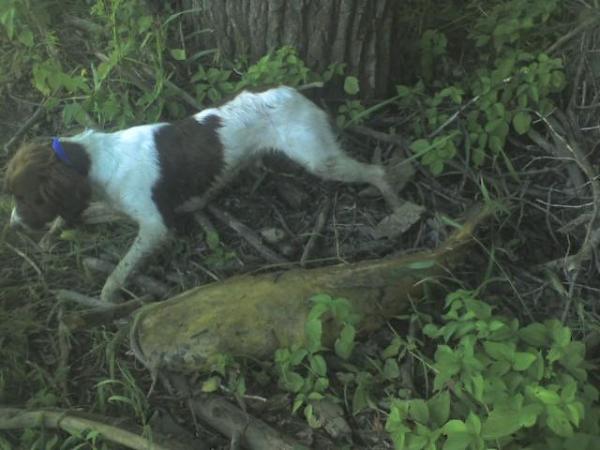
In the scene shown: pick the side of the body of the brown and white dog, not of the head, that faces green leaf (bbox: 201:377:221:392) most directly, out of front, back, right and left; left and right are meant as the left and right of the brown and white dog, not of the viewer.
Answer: left

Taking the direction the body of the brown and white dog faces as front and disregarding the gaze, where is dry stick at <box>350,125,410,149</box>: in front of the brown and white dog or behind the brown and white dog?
behind

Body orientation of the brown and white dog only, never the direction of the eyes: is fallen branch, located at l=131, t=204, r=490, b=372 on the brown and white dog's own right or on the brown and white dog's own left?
on the brown and white dog's own left

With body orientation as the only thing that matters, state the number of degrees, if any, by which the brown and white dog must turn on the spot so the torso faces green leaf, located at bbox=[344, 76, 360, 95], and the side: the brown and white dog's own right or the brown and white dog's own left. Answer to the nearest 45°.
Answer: approximately 180°

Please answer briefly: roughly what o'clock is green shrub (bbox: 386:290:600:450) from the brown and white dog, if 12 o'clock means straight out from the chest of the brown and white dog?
The green shrub is roughly at 8 o'clock from the brown and white dog.

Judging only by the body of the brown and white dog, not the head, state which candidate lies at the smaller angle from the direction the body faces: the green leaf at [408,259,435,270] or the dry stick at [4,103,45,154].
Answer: the dry stick

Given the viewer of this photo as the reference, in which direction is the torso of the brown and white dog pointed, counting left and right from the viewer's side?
facing to the left of the viewer

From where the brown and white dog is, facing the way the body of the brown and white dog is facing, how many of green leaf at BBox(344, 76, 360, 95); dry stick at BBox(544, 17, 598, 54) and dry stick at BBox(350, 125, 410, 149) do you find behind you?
3

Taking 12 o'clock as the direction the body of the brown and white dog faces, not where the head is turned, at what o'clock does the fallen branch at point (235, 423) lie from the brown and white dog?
The fallen branch is roughly at 9 o'clock from the brown and white dog.

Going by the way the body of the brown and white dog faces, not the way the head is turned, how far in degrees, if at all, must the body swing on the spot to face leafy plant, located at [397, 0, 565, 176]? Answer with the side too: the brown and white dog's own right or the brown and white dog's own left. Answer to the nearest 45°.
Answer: approximately 180°

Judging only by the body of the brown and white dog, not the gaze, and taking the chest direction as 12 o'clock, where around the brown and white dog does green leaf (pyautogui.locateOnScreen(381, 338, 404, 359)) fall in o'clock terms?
The green leaf is roughly at 8 o'clock from the brown and white dog.

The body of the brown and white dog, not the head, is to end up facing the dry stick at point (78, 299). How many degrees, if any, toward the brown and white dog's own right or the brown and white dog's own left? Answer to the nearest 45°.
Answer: approximately 45° to the brown and white dog's own left
